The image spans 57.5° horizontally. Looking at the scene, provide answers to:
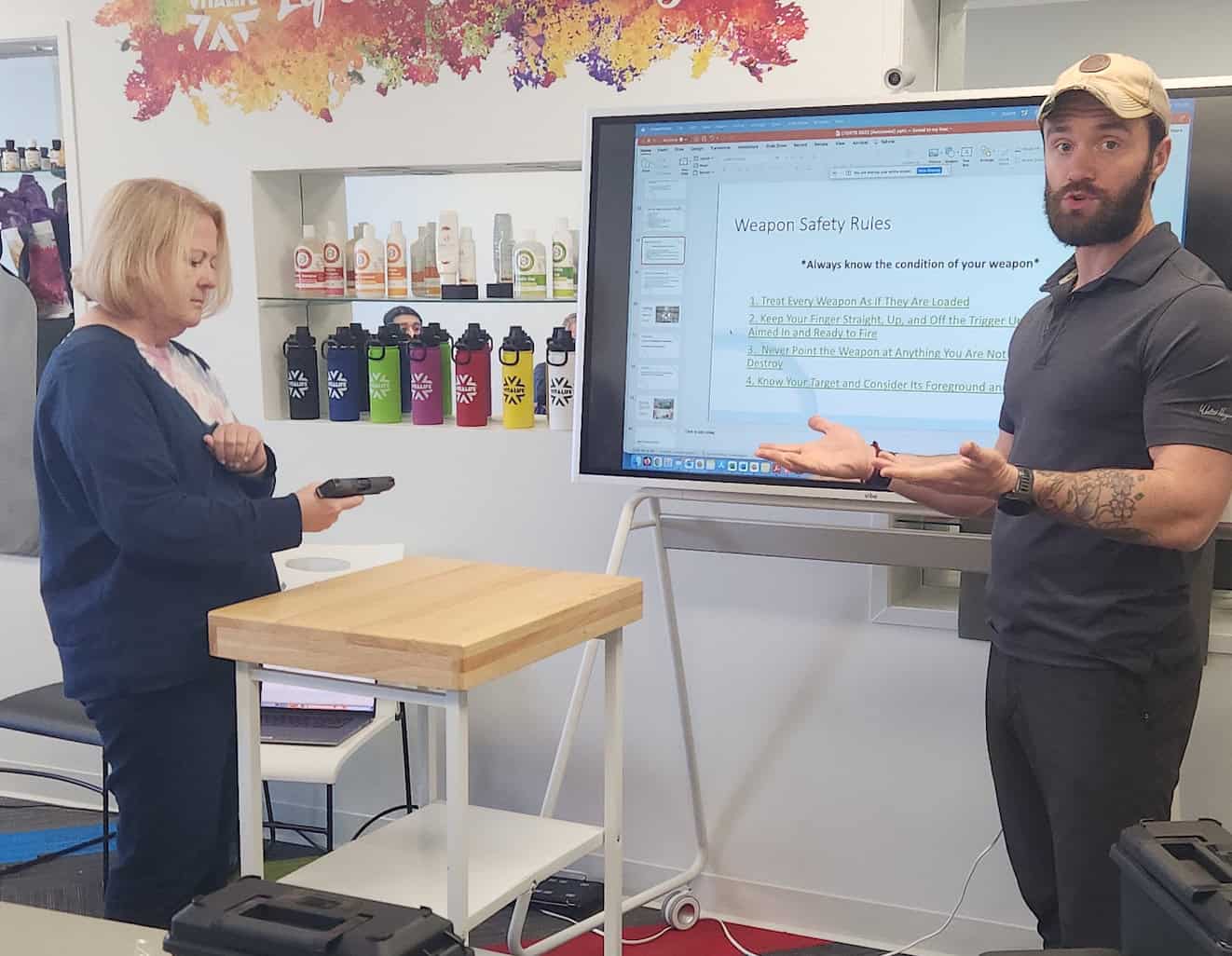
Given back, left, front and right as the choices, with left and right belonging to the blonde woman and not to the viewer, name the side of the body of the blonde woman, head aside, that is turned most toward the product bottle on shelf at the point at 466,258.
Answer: left

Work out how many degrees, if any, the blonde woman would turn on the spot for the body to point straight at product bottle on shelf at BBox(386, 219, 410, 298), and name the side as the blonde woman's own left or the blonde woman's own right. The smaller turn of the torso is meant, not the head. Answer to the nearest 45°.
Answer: approximately 90° to the blonde woman's own left

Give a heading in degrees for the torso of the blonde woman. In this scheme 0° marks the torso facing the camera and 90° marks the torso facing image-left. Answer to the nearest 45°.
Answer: approximately 315°

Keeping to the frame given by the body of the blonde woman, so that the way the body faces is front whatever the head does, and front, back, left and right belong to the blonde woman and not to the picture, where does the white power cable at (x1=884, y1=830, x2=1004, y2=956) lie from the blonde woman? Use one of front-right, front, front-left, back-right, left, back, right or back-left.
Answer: front-left

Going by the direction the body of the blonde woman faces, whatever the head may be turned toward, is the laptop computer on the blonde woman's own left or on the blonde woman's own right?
on the blonde woman's own left

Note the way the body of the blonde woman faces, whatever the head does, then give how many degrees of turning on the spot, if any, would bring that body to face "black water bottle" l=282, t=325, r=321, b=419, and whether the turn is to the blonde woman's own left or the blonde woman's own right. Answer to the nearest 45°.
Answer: approximately 135° to the blonde woman's own left

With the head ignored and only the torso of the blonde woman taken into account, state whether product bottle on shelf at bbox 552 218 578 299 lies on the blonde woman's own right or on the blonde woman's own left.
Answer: on the blonde woman's own left

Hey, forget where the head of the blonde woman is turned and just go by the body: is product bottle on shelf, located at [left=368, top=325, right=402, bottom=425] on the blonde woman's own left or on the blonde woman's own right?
on the blonde woman's own left
